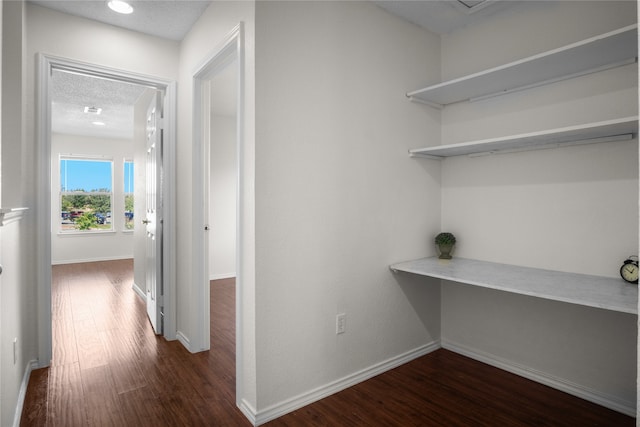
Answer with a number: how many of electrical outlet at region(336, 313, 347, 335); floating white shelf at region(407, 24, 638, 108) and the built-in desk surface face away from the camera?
0

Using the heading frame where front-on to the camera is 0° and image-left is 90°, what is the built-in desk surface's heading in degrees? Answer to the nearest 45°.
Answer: approximately 45°

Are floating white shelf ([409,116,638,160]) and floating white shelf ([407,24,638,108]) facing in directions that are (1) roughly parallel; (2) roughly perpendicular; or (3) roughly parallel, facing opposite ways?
roughly parallel

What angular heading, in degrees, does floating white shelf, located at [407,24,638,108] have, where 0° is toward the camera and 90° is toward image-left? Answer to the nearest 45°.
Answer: approximately 45°

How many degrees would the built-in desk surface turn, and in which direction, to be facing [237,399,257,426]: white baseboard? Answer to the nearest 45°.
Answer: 0° — it already faces it

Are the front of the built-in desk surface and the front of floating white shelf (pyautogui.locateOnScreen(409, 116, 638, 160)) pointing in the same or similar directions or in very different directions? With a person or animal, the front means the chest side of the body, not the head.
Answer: same or similar directions

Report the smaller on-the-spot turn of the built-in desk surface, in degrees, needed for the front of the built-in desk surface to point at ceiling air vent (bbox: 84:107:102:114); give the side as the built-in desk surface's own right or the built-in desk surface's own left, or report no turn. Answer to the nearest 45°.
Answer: approximately 45° to the built-in desk surface's own right

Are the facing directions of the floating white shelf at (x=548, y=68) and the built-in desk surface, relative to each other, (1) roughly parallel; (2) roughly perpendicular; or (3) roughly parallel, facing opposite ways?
roughly parallel

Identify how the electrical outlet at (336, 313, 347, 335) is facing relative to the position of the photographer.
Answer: facing the viewer and to the right of the viewer

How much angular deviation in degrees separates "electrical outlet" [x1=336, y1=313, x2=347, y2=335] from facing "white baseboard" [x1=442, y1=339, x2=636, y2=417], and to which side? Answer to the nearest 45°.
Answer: approximately 45° to its left

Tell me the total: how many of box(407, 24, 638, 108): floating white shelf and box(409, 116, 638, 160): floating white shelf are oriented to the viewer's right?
0

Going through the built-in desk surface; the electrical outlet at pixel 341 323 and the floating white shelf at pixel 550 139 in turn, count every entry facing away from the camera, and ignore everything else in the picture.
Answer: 0

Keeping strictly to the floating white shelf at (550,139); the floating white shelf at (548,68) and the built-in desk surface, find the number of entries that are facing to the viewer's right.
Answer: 0
